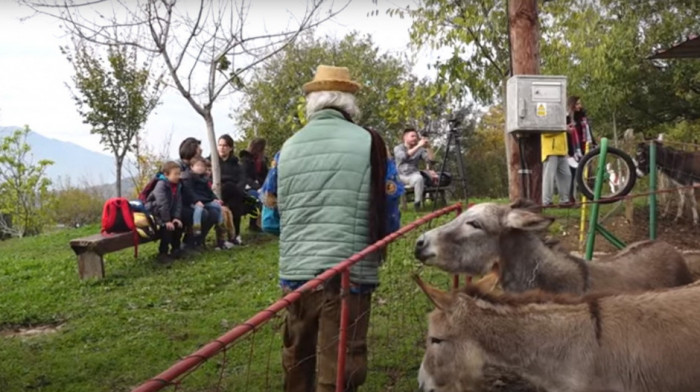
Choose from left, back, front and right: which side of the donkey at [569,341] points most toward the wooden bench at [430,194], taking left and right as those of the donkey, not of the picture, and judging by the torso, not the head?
right

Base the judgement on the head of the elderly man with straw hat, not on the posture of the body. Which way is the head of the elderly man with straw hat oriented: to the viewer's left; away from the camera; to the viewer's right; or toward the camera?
away from the camera

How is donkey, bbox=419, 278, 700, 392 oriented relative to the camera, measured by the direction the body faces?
to the viewer's left

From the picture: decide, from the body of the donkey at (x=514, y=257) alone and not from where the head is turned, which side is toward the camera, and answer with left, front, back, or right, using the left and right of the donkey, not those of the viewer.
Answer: left

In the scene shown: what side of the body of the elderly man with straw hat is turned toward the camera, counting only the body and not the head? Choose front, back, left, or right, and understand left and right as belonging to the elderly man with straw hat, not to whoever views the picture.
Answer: back

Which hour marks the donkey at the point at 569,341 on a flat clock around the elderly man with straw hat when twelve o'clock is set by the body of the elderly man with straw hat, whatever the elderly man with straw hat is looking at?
The donkey is roughly at 4 o'clock from the elderly man with straw hat.
